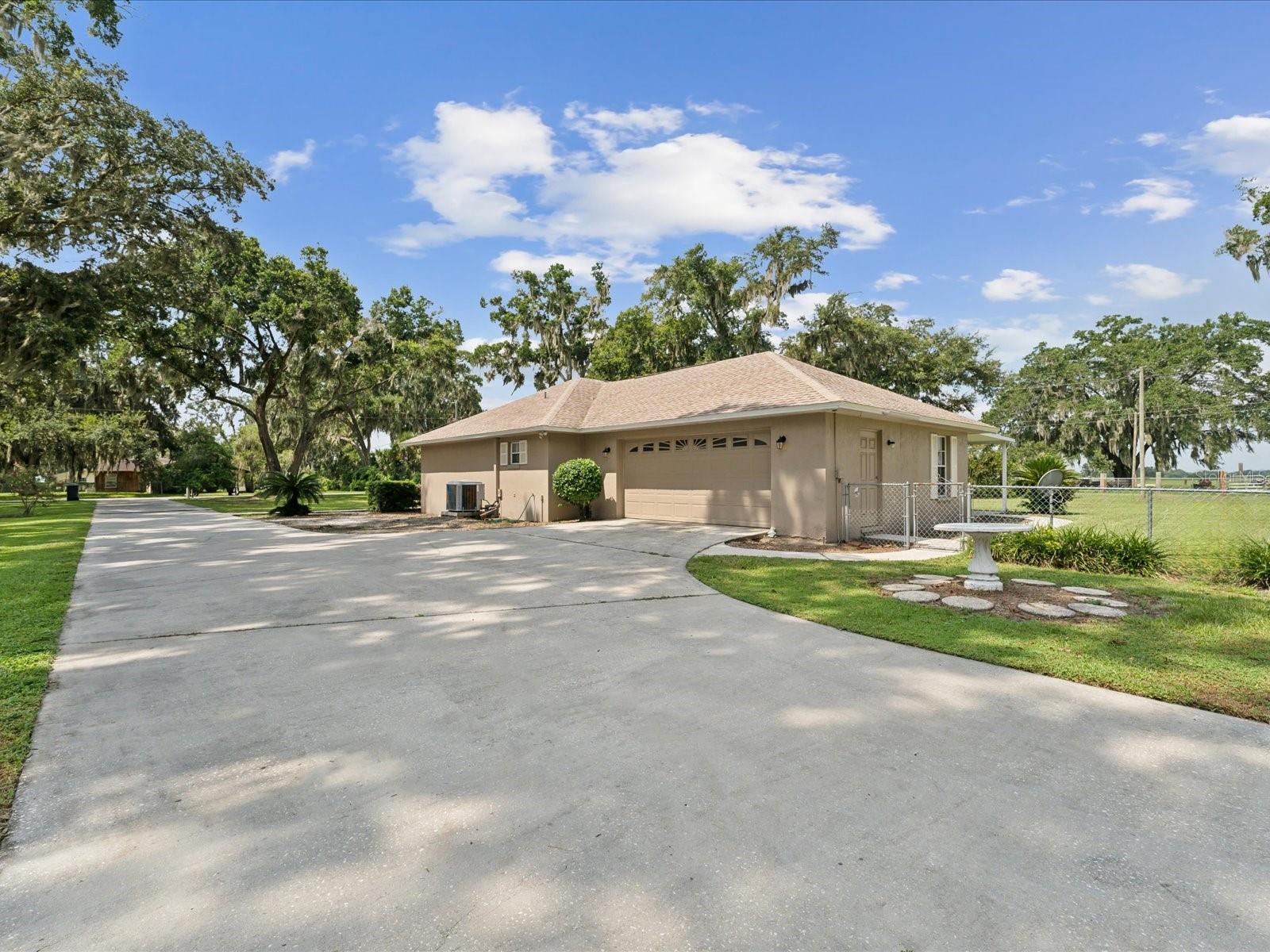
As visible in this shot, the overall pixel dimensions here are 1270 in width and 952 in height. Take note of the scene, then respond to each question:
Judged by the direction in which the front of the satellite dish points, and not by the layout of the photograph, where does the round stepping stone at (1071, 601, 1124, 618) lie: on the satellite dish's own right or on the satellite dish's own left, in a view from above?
on the satellite dish's own left

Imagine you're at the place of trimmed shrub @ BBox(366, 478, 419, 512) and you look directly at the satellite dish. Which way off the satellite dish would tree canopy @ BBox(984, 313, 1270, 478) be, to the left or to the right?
left

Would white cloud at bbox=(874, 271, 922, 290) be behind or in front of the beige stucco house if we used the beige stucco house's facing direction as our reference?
behind

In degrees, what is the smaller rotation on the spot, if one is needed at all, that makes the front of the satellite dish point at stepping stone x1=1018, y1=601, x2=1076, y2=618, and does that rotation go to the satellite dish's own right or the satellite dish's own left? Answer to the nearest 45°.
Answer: approximately 45° to the satellite dish's own left

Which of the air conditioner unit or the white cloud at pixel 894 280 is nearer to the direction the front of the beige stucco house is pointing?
the air conditioner unit

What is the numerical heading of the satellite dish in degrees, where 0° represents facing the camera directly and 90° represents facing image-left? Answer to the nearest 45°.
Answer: approximately 45°
